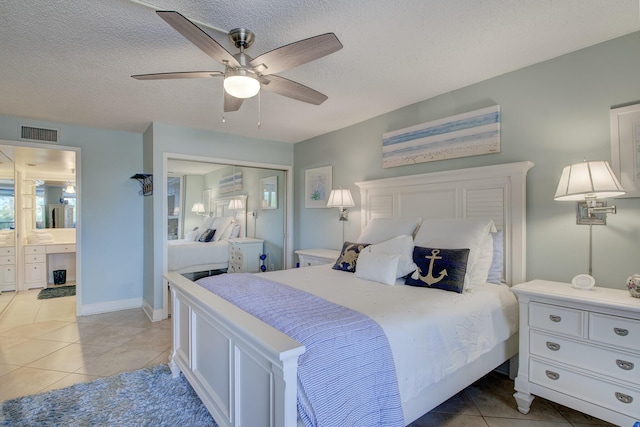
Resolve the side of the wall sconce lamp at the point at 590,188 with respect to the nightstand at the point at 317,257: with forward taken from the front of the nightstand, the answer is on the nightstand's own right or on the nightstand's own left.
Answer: on the nightstand's own left

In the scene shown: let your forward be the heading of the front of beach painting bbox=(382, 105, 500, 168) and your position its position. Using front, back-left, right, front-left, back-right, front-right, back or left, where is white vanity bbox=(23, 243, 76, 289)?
front-right

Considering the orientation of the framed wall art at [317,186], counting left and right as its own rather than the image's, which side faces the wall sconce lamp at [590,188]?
left

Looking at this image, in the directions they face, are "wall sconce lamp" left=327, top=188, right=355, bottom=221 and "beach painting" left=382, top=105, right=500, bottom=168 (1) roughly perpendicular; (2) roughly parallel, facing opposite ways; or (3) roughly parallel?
roughly parallel

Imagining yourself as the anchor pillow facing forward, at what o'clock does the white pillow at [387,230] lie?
The white pillow is roughly at 3 o'clock from the anchor pillow.

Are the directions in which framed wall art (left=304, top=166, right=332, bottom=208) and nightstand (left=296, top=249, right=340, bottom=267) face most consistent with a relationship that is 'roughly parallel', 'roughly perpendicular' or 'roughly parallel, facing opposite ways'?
roughly parallel

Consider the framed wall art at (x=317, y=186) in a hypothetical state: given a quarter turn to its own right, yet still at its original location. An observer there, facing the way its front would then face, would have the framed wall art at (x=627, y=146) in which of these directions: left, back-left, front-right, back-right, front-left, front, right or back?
back

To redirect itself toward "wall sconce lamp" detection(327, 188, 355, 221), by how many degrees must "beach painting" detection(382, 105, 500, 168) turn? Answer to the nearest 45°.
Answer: approximately 45° to its right

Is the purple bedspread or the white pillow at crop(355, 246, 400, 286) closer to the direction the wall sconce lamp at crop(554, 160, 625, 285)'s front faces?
the purple bedspread

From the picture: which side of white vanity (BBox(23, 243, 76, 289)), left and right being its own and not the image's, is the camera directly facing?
front

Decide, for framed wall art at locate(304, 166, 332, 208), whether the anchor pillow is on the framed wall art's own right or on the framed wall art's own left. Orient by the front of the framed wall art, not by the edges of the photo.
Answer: on the framed wall art's own left

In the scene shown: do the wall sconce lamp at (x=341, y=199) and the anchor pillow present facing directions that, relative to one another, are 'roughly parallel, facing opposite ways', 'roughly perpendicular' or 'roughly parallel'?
roughly parallel

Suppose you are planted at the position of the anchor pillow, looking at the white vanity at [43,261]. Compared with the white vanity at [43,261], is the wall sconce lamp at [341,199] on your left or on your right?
right

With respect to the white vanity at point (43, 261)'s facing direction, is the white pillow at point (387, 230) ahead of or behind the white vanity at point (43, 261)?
ahead

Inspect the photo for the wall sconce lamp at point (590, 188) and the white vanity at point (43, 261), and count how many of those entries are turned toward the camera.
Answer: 2

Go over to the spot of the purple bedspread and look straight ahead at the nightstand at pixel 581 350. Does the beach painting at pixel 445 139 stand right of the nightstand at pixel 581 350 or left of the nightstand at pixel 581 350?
left

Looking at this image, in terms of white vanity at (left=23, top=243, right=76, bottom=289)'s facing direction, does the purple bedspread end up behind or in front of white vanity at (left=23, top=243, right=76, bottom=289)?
in front
